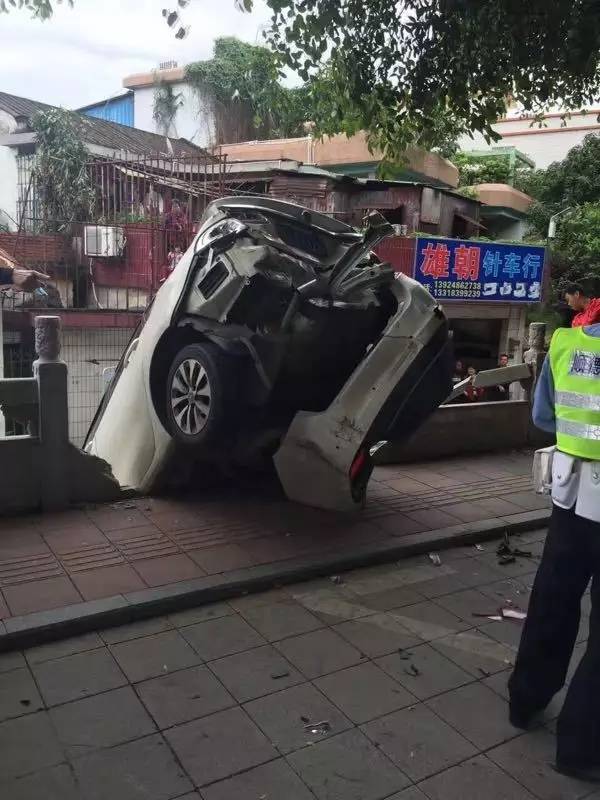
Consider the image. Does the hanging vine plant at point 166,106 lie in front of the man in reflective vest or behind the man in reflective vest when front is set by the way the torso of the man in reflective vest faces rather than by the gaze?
in front

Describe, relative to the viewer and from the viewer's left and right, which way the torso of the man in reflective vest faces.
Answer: facing away from the viewer

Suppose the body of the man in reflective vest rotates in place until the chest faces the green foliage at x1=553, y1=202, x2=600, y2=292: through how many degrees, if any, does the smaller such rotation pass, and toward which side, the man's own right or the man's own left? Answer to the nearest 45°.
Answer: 0° — they already face it

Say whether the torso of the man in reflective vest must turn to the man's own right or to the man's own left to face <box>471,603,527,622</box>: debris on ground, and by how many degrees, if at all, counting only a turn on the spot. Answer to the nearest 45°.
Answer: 0° — they already face it

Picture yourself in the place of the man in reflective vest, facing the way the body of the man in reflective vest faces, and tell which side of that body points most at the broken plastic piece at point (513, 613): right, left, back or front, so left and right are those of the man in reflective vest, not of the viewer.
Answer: front

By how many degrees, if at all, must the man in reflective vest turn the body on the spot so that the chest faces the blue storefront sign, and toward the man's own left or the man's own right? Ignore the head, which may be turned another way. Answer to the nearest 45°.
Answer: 0° — they already face it

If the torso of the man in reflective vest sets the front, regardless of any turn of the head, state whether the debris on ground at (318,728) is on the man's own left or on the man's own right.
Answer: on the man's own left

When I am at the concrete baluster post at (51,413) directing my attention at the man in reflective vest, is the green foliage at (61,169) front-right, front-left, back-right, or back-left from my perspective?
back-left

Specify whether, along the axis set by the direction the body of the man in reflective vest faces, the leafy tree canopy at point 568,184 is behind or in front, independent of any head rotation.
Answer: in front

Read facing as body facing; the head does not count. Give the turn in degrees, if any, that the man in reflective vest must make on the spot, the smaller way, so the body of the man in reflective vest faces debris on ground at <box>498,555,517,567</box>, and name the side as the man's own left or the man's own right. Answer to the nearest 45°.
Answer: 0° — they already face it
